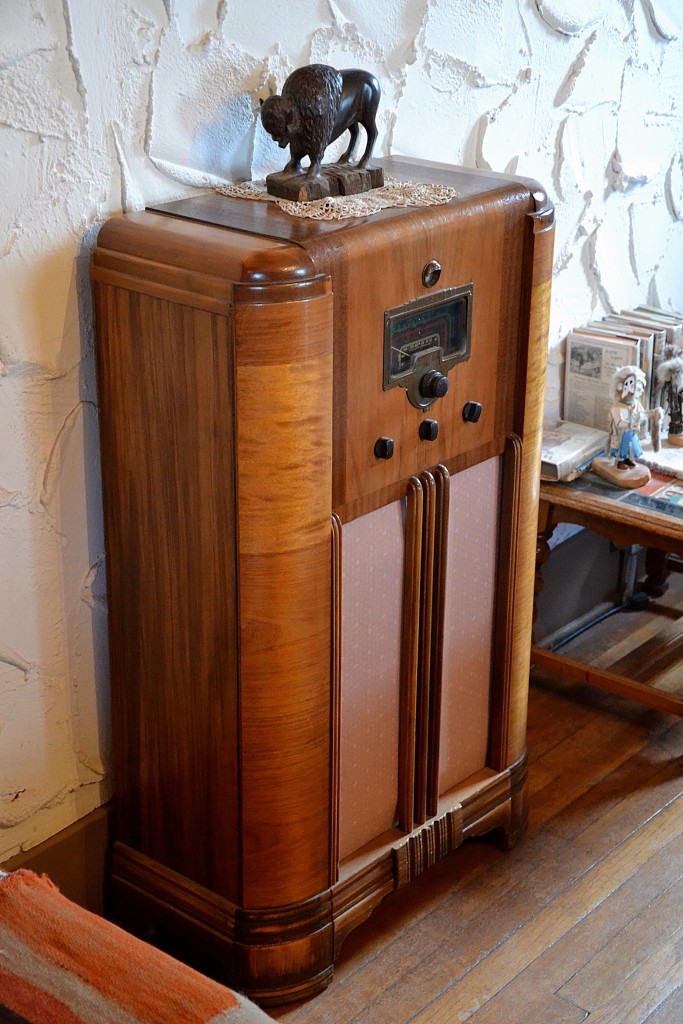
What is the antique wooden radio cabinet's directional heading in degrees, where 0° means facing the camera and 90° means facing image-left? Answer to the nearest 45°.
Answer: approximately 315°

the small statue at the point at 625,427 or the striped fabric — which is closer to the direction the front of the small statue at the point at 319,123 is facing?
the striped fabric

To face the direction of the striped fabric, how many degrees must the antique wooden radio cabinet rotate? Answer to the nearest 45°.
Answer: approximately 45° to its right

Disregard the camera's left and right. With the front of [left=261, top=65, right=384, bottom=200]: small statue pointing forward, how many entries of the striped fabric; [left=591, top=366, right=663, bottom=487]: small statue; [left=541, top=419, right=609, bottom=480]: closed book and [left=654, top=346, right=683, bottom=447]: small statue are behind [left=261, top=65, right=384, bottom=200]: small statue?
3

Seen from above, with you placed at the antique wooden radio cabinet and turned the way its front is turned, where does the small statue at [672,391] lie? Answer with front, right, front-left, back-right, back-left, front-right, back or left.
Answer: left

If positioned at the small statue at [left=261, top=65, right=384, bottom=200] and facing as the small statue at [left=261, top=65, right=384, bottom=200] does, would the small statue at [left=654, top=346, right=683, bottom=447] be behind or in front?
behind

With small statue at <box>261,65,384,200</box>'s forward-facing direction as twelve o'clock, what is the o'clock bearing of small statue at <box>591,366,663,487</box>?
small statue at <box>591,366,663,487</box> is roughly at 6 o'clock from small statue at <box>261,65,384,200</box>.

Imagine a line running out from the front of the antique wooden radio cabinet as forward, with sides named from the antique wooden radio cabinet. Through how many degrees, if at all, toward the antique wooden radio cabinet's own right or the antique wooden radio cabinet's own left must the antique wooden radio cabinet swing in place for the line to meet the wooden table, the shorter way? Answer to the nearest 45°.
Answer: approximately 90° to the antique wooden radio cabinet's own left

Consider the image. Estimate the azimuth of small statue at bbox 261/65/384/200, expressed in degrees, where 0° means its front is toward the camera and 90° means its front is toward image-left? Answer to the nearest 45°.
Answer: approximately 45°

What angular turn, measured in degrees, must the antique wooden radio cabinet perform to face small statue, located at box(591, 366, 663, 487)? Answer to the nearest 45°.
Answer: approximately 90° to its left

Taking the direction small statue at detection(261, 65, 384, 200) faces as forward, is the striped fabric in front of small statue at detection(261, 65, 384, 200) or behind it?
in front
